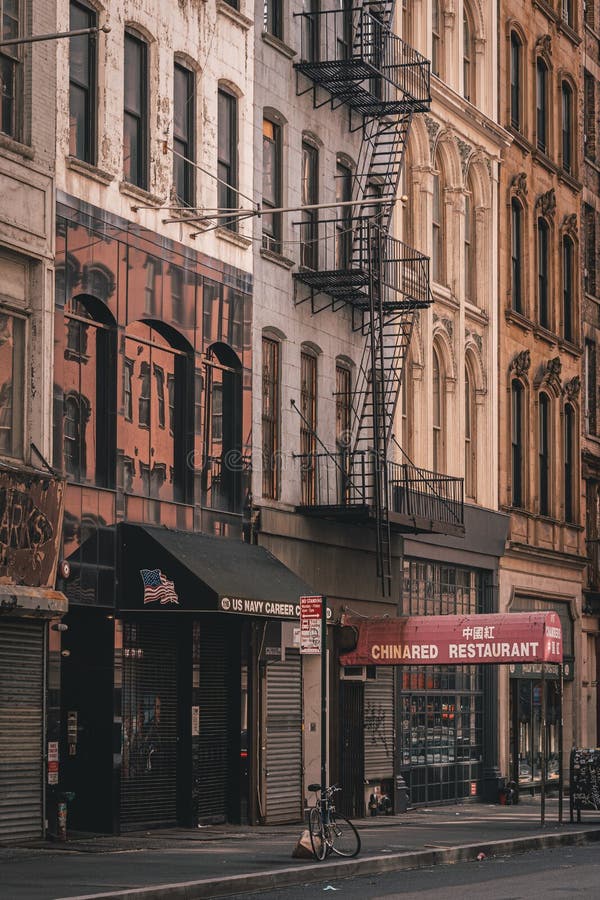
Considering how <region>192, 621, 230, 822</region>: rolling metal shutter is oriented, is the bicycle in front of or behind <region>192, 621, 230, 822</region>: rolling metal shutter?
in front

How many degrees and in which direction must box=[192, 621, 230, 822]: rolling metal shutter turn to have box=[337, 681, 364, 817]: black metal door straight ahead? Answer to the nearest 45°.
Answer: approximately 90° to its left

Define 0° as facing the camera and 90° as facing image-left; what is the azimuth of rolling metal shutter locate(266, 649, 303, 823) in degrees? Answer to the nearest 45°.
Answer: approximately 315°

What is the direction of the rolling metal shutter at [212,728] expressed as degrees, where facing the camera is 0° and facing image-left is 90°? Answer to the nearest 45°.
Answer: approximately 315°

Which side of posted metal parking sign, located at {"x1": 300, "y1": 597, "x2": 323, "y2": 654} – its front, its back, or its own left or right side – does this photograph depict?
front

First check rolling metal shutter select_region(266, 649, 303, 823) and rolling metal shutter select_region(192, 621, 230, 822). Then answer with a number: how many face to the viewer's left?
0

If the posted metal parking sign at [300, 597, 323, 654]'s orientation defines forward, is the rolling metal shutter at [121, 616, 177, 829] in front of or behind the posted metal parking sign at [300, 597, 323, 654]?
behind

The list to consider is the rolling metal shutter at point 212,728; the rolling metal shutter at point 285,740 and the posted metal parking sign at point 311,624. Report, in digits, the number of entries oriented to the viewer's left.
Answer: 0
